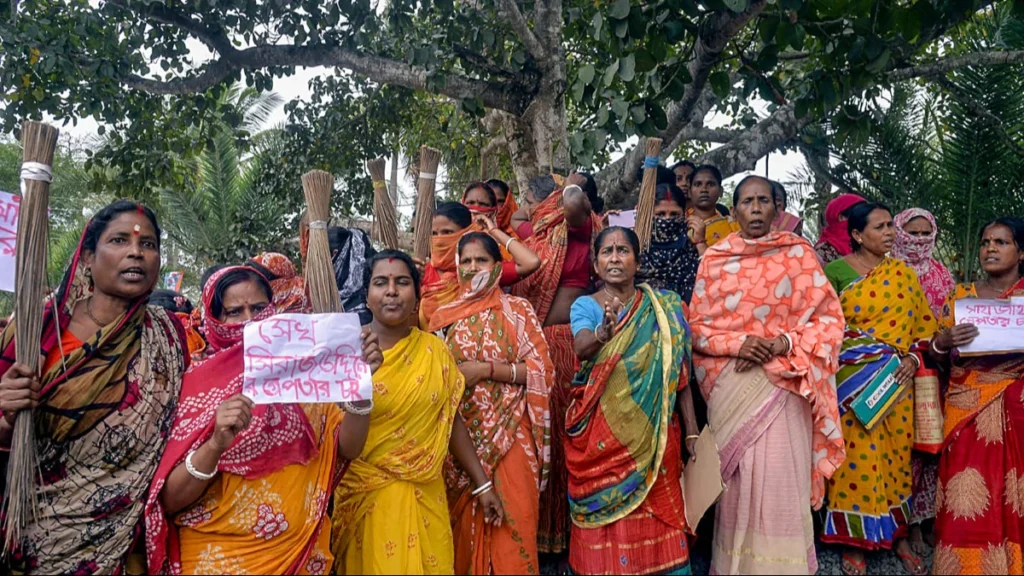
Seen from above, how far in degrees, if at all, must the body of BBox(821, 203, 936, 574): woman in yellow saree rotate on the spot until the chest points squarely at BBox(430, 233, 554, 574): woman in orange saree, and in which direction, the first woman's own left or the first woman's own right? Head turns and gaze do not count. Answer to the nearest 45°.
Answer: approximately 45° to the first woman's own right

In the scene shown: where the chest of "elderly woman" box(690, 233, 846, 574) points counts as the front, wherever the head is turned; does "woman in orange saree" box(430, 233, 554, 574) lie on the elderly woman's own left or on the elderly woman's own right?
on the elderly woman's own right

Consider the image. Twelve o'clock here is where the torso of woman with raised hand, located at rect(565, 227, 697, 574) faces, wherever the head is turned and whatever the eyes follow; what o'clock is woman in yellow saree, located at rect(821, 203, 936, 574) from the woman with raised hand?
The woman in yellow saree is roughly at 8 o'clock from the woman with raised hand.

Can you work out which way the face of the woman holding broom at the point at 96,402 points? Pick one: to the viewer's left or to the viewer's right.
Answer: to the viewer's right

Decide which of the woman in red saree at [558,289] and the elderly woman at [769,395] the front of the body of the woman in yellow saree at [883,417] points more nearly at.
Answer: the elderly woman

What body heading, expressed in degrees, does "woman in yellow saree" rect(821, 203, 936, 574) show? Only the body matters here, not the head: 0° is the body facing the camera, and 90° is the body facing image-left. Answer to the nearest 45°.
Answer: approximately 0°

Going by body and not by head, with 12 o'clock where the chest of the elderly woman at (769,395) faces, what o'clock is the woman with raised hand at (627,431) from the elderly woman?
The woman with raised hand is roughly at 2 o'clock from the elderly woman.
